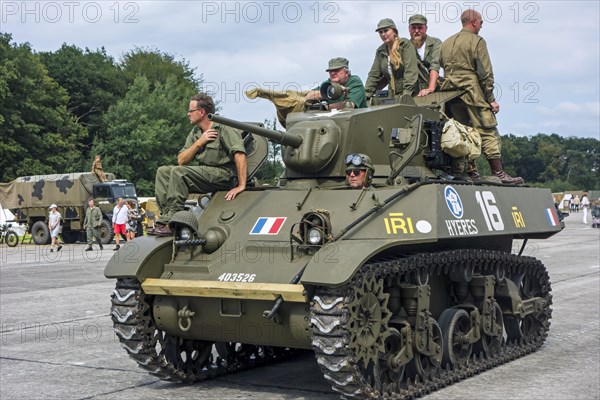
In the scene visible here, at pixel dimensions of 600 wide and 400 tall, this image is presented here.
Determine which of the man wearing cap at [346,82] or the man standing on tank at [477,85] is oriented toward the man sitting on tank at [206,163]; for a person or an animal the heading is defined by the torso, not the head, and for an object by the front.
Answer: the man wearing cap

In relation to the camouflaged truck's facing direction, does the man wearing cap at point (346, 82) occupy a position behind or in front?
in front

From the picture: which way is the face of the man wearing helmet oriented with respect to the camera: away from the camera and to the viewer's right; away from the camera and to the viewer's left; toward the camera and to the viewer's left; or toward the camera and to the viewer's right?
toward the camera and to the viewer's left

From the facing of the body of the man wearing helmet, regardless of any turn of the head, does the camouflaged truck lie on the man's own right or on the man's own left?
on the man's own right

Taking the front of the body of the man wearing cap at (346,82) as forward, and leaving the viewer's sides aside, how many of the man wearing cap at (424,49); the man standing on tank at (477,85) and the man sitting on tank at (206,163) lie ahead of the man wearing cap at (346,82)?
1

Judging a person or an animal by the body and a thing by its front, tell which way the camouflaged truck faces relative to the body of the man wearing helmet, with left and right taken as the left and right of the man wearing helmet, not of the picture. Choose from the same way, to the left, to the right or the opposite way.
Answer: to the left

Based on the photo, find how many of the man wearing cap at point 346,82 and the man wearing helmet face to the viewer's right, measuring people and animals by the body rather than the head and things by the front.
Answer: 0
